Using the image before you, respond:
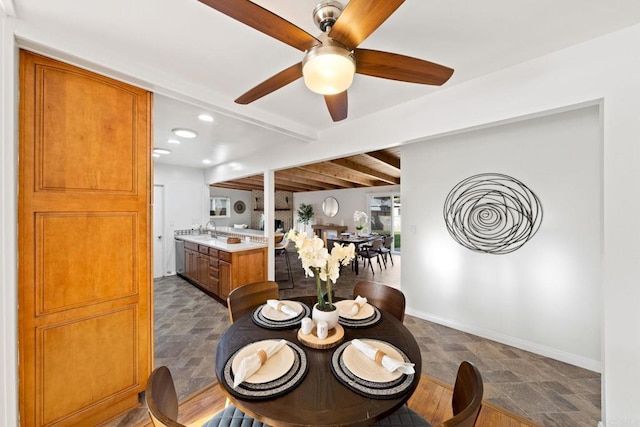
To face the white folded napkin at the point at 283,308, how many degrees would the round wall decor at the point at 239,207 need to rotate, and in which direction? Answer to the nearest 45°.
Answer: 0° — it already faces it

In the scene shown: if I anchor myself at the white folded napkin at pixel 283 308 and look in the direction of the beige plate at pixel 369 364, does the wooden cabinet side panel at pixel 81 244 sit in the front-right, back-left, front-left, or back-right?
back-right

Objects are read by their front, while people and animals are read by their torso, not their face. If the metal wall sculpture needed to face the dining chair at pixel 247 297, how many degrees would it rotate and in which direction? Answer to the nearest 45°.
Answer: approximately 45° to its right

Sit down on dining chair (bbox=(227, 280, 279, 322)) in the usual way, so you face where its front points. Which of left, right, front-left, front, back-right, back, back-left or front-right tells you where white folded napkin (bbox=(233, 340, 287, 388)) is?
front-right

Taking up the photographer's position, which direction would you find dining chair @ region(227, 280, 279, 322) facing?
facing the viewer and to the right of the viewer

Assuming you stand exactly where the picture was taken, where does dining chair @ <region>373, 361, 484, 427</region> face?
facing to the left of the viewer

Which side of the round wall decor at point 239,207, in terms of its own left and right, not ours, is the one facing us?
front

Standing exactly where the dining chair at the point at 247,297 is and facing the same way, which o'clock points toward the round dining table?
The round dining table is roughly at 1 o'clock from the dining chair.

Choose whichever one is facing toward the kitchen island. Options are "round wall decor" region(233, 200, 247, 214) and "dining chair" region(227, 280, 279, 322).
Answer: the round wall decor

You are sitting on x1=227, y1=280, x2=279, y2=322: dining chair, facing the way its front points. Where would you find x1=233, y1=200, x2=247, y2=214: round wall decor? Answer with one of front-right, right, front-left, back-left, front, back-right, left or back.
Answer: back-left

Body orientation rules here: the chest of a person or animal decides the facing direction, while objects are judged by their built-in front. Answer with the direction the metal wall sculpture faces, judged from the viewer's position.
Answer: facing the viewer

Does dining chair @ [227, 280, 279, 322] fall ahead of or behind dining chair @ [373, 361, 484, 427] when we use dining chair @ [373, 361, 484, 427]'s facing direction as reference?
ahead

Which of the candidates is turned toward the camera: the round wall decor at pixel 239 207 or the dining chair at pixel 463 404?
the round wall decor

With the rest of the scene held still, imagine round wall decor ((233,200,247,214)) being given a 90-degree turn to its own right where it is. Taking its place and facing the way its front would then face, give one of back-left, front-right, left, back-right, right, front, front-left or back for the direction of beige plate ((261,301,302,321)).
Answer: left

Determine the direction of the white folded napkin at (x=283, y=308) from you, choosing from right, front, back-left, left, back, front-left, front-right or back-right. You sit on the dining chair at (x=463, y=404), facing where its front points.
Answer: front

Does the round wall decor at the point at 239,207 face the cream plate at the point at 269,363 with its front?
yes

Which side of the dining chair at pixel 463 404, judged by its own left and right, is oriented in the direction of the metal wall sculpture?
right
